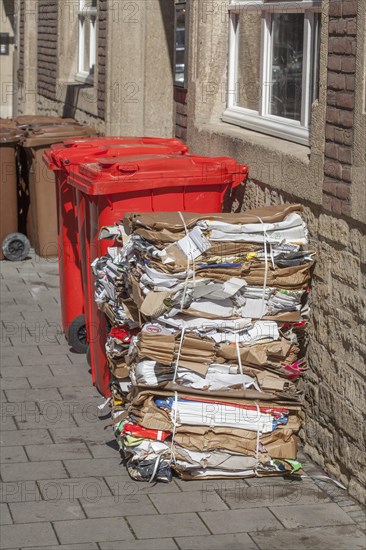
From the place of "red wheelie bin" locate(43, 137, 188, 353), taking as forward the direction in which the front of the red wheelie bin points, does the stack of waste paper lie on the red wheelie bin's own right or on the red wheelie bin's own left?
on the red wheelie bin's own right

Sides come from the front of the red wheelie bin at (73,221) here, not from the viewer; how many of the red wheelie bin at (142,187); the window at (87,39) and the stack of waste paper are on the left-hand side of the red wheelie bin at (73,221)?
1

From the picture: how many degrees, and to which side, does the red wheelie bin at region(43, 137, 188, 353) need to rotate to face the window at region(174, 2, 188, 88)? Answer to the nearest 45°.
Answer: approximately 45° to its left

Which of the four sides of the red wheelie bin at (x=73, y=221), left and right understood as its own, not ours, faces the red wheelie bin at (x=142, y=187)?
right

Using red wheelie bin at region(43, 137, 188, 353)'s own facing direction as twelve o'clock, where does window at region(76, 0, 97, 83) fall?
The window is roughly at 9 o'clock from the red wheelie bin.

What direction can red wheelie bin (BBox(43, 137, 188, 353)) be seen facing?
to the viewer's right

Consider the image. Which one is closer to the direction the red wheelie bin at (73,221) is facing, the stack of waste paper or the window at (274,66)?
the window
